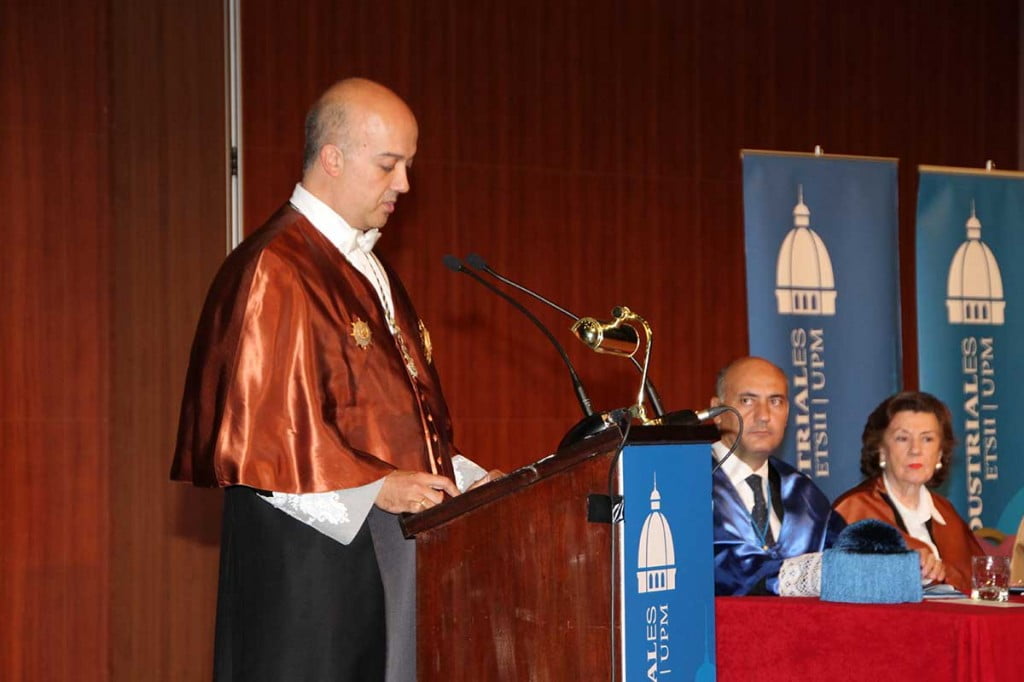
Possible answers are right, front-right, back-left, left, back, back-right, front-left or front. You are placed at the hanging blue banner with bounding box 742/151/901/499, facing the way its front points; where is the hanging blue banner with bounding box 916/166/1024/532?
back-left

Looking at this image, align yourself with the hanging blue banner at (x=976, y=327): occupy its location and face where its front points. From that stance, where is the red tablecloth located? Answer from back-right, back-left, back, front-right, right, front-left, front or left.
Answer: front

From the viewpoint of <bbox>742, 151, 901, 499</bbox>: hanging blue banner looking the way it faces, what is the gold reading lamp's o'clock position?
The gold reading lamp is roughly at 12 o'clock from the hanging blue banner.

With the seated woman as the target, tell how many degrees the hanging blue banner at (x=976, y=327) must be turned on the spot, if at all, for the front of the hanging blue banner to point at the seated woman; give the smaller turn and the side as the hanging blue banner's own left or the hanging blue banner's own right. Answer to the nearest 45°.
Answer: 0° — it already faces them

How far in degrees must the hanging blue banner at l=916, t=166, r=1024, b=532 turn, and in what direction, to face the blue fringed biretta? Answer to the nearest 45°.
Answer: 0° — it already faces it

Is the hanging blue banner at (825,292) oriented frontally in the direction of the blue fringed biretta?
yes

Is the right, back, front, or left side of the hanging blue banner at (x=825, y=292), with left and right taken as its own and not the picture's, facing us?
front

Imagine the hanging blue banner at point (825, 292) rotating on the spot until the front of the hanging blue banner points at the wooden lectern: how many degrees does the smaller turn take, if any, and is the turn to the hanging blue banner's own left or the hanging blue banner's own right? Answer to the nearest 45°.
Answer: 0° — it already faces it

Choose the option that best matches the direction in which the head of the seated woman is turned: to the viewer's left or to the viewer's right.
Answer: to the viewer's left

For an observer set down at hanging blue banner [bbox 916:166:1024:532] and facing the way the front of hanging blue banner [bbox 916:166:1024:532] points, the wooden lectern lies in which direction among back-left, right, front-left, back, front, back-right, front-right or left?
front

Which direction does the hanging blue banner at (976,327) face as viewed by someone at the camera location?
facing the viewer

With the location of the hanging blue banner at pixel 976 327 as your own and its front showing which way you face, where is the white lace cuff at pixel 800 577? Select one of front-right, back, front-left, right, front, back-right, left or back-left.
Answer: front
